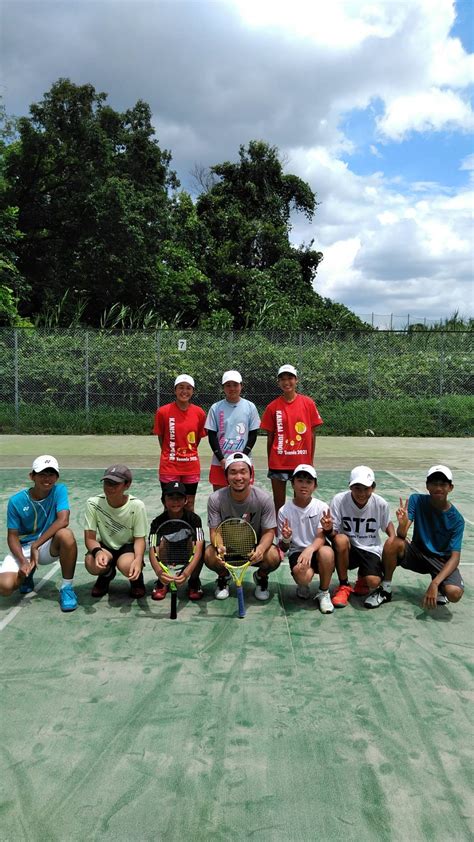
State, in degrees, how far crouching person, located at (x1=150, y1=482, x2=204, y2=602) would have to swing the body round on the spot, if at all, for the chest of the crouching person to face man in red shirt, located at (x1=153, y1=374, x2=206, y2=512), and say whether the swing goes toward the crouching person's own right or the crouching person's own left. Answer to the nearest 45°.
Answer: approximately 180°

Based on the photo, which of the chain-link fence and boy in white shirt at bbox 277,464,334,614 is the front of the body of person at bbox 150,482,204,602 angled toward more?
the boy in white shirt

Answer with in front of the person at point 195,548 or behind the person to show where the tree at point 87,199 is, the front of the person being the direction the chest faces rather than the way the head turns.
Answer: behind

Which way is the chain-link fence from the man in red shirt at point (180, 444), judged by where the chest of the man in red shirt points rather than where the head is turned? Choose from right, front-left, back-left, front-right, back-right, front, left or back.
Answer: back

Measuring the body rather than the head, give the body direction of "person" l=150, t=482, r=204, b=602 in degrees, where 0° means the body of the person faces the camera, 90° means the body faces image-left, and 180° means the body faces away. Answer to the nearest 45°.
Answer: approximately 0°

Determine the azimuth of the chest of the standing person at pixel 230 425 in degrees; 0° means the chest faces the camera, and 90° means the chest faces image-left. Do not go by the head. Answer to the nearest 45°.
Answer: approximately 0°

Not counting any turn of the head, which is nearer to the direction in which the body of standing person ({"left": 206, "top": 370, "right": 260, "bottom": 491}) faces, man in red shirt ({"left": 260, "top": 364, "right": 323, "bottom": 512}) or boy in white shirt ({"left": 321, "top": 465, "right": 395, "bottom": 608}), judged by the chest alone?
the boy in white shirt
